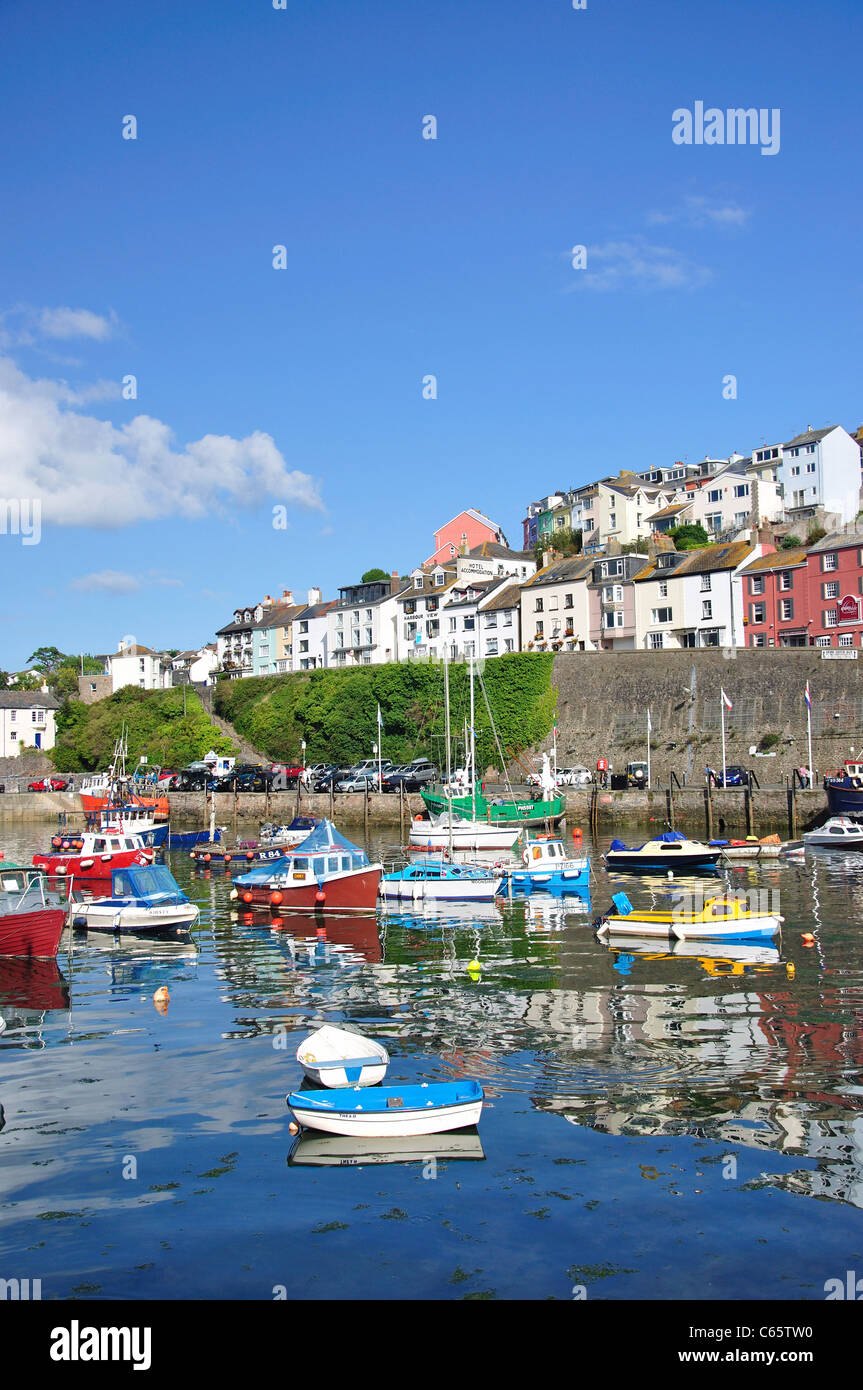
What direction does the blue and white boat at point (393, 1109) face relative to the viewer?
to the viewer's left

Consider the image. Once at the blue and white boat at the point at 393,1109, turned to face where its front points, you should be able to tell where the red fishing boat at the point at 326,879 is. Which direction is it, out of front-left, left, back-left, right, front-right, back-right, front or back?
right
